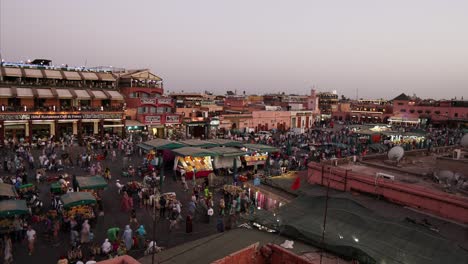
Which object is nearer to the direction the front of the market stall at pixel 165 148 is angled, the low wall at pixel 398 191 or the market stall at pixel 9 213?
the market stall

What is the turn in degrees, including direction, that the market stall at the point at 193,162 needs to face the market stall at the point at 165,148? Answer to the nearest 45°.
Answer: approximately 135° to its right

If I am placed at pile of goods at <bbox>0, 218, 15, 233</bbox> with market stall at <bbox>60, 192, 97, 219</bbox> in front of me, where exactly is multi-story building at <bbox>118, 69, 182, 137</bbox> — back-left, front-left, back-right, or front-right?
front-left

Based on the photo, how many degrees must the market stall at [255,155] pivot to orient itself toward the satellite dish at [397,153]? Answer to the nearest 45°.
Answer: approximately 45° to its left

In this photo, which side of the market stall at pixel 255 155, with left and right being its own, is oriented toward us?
front

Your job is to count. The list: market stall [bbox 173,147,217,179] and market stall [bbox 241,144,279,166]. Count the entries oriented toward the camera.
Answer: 2

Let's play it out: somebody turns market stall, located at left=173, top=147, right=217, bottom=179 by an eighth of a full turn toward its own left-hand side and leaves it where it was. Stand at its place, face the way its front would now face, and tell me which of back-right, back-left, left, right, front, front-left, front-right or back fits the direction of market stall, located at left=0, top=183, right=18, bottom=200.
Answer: right

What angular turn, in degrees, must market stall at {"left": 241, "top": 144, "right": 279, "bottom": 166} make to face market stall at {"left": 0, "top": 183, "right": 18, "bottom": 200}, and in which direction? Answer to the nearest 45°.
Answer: approximately 45° to its right

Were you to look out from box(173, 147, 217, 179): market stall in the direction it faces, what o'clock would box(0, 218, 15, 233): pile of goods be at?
The pile of goods is roughly at 1 o'clock from the market stall.

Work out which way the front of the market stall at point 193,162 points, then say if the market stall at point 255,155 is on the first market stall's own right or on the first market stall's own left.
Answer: on the first market stall's own left

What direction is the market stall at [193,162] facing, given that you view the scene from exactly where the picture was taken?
facing the viewer

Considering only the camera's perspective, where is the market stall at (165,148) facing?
facing the viewer and to the left of the viewer

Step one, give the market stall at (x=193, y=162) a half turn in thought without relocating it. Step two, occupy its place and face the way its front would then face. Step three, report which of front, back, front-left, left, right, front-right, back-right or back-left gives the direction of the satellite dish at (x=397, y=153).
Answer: back-right
